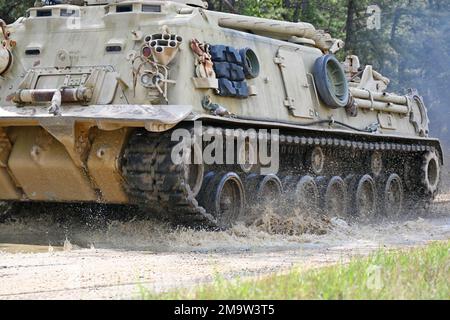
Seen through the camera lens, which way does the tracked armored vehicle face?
facing the viewer and to the left of the viewer
